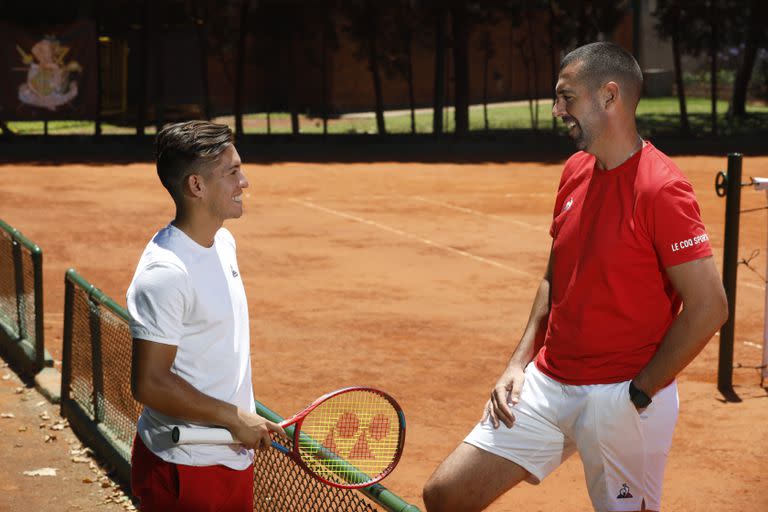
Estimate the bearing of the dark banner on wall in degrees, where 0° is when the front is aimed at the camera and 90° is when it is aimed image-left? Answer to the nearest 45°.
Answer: approximately 0°

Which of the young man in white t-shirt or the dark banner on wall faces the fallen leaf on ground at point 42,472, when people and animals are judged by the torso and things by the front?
the dark banner on wall

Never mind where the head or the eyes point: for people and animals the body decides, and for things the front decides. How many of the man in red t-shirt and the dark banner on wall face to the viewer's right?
0

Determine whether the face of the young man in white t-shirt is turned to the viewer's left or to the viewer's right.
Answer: to the viewer's right

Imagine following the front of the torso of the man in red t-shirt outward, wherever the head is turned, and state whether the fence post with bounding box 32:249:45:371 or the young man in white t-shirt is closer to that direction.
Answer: the young man in white t-shirt

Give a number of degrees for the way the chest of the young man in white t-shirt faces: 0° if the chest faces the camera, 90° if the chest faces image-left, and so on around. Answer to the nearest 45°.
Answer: approximately 315°

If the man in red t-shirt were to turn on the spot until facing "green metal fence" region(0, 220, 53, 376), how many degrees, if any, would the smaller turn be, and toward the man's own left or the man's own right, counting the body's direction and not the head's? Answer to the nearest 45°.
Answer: approximately 90° to the man's own right

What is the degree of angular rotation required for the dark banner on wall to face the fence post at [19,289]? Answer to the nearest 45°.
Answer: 0° — it already faces it
